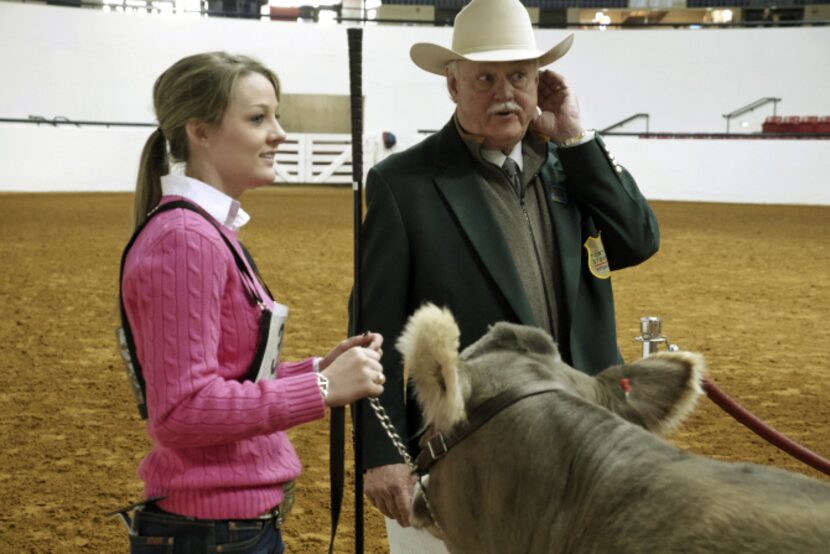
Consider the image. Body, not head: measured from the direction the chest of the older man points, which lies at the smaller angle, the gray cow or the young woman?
the gray cow

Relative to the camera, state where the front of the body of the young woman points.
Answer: to the viewer's right

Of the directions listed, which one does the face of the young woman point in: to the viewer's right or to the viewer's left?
to the viewer's right

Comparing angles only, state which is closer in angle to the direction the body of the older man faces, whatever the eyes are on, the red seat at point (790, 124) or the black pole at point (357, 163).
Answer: the black pole

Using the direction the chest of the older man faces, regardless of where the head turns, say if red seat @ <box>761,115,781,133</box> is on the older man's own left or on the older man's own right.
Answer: on the older man's own left

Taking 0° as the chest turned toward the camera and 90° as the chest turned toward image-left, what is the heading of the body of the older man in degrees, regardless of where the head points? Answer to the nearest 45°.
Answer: approximately 315°

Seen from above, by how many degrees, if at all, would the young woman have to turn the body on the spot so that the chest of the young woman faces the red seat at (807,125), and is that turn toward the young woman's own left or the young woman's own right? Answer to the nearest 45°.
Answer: approximately 45° to the young woman's own left

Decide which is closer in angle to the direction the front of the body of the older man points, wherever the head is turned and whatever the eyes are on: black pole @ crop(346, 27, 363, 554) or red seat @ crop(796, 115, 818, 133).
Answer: the black pole
